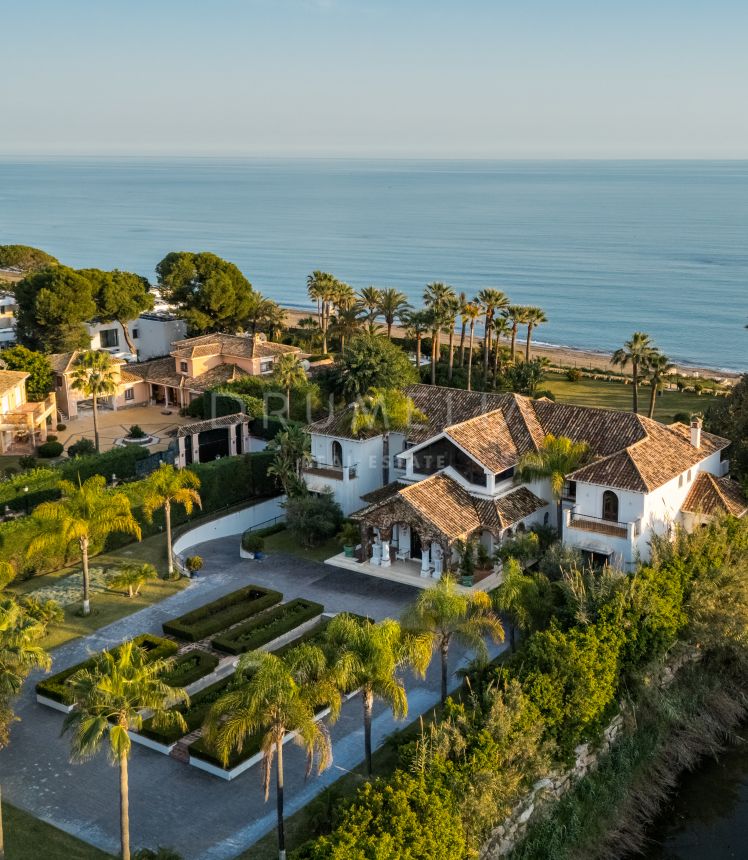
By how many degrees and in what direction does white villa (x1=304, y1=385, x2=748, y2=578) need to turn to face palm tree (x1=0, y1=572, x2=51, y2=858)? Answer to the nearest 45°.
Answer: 0° — it already faces it

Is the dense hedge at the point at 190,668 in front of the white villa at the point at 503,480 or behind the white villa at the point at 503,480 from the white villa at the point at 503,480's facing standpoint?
in front

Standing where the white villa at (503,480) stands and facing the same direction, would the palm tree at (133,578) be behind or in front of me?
in front

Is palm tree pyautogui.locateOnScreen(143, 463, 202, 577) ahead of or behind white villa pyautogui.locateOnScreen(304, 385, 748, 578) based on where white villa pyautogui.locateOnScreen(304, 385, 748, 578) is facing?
ahead

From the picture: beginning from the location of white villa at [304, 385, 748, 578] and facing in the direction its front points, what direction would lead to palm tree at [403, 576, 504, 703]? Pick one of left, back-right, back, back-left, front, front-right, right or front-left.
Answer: front-left

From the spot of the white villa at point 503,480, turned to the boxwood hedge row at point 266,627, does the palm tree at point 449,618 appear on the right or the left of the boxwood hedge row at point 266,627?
left

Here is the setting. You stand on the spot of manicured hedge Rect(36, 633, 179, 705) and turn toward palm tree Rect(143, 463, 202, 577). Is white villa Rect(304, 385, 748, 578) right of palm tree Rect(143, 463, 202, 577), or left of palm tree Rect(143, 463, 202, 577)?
right

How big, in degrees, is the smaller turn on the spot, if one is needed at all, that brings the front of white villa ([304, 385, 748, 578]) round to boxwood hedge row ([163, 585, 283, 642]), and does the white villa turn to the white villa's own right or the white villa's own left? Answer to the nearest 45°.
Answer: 0° — it already faces it

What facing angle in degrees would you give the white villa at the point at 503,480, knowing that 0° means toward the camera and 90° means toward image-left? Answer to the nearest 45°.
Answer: approximately 45°
